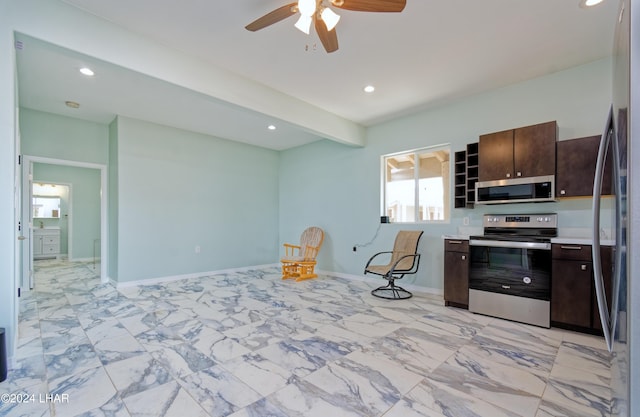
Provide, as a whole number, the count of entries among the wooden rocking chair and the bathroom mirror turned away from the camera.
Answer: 0

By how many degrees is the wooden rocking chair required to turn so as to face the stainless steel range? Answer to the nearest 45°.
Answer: approximately 90° to its left

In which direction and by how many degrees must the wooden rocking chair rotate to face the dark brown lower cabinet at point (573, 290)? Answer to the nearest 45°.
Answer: approximately 90° to its left

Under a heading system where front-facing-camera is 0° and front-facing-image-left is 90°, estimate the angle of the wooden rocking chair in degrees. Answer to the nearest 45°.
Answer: approximately 45°

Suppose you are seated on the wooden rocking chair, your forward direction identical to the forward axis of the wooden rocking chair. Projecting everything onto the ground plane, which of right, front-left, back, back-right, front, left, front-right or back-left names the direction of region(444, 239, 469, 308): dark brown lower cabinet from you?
left

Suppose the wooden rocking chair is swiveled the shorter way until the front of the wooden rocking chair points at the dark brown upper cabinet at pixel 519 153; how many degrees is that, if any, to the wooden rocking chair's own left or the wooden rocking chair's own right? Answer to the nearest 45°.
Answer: approximately 90° to the wooden rocking chair's own left

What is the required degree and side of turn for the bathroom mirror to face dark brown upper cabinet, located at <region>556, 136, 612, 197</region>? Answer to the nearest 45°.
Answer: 0° — it already faces it

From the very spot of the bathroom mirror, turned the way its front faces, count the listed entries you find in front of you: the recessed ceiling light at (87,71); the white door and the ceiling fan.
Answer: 3

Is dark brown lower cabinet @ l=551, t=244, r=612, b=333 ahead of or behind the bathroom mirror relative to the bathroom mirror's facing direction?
ahead

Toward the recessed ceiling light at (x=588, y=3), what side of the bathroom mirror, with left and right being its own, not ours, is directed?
front

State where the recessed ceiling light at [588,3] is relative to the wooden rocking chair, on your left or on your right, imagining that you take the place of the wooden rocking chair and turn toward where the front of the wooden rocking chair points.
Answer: on your left

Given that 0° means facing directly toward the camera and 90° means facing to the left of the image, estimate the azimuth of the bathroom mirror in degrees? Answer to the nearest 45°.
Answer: approximately 0°

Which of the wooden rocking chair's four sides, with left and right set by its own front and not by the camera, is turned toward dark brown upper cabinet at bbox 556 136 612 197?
left
